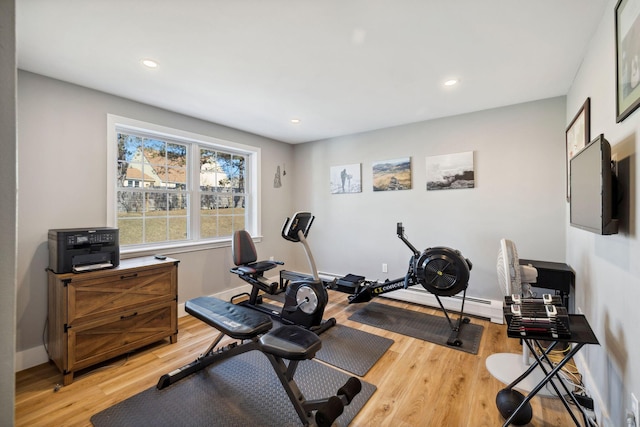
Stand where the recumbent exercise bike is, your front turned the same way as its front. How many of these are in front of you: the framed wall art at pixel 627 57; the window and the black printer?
1

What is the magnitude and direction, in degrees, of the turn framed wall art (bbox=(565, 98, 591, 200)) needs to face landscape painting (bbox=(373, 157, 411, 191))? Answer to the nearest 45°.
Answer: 0° — it already faces it

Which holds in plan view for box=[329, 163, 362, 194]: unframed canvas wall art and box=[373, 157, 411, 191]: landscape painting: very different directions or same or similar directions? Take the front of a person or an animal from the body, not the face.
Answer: same or similar directions

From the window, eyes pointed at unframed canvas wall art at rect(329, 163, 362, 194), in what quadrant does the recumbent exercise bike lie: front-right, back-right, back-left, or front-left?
front-right

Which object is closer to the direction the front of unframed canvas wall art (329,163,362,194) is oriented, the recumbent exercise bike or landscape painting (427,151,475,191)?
the recumbent exercise bike

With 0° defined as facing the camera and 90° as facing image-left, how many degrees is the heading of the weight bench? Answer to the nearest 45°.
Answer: approximately 315°

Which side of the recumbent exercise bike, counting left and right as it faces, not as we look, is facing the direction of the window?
back

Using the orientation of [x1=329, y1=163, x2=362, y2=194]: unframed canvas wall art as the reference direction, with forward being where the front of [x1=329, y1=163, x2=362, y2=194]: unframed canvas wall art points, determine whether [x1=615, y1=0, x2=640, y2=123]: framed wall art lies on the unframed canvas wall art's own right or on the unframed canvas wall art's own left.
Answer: on the unframed canvas wall art's own left

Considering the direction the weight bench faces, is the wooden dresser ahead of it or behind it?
behind

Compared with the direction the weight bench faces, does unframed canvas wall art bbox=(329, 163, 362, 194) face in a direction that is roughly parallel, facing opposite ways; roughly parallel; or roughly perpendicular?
roughly perpendicular

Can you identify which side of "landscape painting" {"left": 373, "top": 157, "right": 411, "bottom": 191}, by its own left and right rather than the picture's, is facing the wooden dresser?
front

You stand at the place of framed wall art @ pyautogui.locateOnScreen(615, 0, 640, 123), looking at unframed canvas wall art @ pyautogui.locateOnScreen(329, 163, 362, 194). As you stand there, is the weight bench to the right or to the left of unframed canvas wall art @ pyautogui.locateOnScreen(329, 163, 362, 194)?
left

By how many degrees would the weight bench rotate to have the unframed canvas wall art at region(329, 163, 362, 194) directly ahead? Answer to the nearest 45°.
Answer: approximately 90° to its left

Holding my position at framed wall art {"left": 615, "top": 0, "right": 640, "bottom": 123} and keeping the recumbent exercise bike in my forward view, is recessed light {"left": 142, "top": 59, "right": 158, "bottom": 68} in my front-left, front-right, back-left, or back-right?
front-left

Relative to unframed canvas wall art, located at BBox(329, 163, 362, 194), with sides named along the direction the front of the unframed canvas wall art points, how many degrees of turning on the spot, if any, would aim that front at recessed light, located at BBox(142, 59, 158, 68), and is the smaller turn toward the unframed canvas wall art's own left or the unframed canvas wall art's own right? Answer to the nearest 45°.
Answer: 0° — it already faces it

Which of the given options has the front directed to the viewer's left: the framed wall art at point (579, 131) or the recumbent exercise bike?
the framed wall art

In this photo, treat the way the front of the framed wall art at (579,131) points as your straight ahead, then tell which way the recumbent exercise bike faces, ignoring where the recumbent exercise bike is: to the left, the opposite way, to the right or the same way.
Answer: the opposite way

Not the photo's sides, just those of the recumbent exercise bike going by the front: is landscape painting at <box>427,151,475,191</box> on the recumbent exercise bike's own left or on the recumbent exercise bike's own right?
on the recumbent exercise bike's own left

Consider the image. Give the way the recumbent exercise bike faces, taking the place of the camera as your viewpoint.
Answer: facing the viewer and to the right of the viewer
